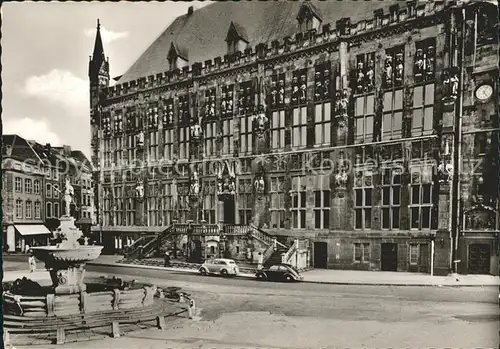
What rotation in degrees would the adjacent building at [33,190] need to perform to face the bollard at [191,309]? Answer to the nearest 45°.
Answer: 0° — it already faces it

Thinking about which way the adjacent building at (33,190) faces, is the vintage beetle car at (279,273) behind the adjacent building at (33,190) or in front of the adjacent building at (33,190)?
in front

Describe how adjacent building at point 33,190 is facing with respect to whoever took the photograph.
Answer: facing the viewer and to the right of the viewer
